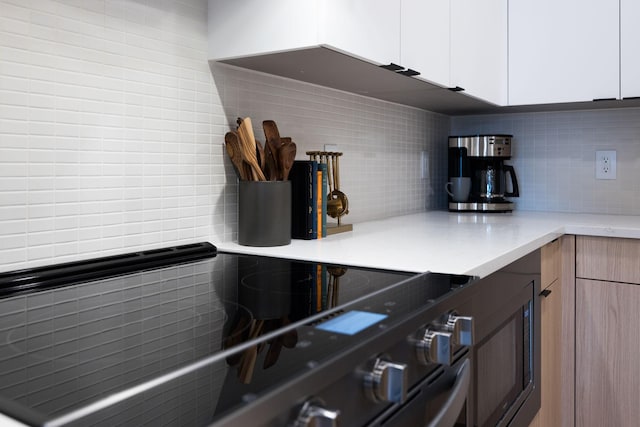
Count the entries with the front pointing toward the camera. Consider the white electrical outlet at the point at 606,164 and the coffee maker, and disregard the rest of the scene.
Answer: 2

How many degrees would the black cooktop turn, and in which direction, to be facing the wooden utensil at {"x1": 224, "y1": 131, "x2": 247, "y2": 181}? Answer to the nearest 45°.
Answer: approximately 135° to its left

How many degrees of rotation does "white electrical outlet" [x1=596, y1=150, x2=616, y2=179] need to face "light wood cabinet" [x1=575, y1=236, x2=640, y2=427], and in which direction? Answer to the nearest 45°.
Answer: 0° — it already faces it

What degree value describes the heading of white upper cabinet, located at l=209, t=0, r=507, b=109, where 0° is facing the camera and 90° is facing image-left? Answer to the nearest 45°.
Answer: approximately 315°

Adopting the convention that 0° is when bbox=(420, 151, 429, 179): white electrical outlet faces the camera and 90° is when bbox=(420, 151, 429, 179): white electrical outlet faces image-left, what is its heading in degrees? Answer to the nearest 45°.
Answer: approximately 315°

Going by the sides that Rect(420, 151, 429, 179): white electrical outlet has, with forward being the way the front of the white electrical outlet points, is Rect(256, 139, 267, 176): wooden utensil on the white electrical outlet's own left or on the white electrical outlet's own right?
on the white electrical outlet's own right

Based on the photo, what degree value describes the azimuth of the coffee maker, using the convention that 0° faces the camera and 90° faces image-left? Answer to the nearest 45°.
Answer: approximately 0°
